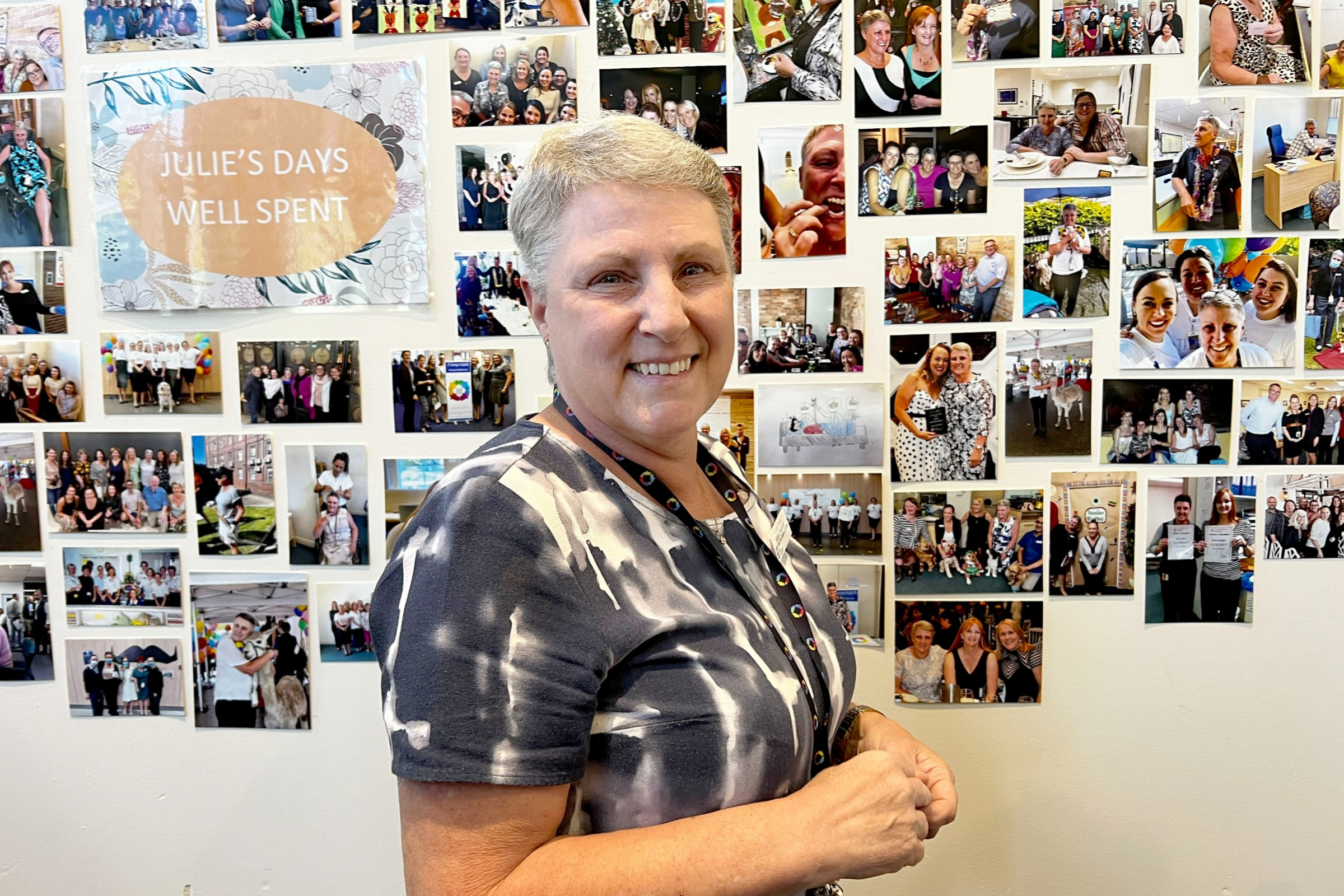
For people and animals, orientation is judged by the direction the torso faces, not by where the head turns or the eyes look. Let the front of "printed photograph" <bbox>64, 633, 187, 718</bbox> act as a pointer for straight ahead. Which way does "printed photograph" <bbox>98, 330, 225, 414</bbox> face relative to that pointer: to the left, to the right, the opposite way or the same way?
the same way

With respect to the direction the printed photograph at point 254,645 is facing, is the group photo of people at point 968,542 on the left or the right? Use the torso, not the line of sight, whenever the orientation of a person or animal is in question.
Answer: on its left

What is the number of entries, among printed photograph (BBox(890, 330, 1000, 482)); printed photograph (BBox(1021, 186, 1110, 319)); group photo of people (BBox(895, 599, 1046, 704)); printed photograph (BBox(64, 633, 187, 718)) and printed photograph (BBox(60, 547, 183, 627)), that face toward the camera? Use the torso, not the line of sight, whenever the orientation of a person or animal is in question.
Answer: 5

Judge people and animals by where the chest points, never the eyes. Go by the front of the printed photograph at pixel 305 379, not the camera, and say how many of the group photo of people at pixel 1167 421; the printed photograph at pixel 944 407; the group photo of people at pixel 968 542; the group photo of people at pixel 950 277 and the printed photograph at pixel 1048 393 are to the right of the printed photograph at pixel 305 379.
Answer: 0

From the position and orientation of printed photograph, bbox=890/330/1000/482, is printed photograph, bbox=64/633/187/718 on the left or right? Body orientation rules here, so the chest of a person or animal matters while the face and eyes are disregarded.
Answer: on its right

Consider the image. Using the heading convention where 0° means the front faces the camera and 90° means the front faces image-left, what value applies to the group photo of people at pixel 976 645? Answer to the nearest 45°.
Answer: approximately 0°

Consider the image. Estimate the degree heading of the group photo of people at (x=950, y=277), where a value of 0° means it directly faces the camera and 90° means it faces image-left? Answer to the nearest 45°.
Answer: approximately 0°

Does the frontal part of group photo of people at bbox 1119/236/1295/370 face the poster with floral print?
no

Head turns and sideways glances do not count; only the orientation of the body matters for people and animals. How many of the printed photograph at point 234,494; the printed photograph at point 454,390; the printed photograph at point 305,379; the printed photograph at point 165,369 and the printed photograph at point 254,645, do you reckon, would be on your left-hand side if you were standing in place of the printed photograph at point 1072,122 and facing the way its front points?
0

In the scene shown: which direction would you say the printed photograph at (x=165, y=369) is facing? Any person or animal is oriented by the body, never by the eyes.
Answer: toward the camera

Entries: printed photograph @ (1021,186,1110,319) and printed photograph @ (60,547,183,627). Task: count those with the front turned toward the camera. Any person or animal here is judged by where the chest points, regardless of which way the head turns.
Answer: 2

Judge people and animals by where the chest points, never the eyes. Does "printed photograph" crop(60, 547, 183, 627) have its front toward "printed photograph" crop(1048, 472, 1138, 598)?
no

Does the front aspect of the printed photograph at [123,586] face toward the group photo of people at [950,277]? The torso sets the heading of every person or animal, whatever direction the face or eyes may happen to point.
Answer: no

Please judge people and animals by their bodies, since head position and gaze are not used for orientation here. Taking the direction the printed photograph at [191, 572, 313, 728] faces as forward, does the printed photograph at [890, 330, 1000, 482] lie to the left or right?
on its left

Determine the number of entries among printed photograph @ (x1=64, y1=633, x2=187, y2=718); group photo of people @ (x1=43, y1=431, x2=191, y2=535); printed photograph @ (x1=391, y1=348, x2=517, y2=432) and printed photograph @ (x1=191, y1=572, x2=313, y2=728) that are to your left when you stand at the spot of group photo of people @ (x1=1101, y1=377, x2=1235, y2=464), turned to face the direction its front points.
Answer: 0

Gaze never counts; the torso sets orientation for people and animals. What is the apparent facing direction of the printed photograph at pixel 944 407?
toward the camera

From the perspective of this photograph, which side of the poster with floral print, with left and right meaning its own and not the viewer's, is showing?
front

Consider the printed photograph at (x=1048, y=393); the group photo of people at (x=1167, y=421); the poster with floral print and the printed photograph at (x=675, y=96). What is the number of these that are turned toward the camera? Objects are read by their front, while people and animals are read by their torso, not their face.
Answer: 4

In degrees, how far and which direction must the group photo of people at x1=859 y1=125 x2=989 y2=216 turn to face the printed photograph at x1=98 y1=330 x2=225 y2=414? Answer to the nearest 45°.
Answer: approximately 90° to its right

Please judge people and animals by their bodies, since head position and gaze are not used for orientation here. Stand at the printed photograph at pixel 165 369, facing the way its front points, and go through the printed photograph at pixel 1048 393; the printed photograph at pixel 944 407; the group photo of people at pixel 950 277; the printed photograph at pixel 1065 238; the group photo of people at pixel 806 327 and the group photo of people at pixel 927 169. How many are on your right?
0

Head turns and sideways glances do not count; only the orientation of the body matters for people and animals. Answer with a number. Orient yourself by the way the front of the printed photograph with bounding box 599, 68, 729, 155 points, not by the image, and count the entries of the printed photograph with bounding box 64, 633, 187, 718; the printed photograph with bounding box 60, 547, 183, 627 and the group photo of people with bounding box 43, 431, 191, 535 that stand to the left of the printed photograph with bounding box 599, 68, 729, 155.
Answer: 0
